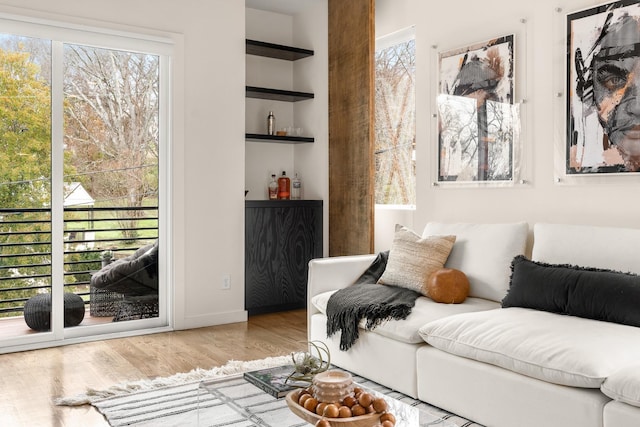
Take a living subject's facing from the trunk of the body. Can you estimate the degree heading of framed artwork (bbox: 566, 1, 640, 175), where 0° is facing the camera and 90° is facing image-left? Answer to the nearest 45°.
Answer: approximately 45°

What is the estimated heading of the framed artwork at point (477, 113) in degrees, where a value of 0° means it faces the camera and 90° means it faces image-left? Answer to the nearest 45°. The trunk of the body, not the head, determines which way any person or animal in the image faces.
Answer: approximately 45°

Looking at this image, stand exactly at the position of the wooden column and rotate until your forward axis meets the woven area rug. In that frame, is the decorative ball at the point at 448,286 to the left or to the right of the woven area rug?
left

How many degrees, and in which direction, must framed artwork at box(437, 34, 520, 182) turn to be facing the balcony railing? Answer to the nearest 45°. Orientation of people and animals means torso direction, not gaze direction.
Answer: approximately 45° to its right

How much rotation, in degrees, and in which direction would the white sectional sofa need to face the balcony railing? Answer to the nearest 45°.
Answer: approximately 45° to its right

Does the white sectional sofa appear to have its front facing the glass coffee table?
yes

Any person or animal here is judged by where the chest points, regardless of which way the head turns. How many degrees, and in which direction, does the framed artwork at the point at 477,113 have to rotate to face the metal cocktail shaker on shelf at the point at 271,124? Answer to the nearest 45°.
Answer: approximately 90° to its right

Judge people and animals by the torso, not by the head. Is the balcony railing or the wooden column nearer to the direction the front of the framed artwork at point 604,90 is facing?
the balcony railing

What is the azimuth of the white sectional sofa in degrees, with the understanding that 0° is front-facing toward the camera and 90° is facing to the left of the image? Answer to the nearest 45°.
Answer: approximately 45°

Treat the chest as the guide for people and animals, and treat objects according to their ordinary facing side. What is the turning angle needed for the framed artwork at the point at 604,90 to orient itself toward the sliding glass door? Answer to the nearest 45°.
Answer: approximately 45° to its right
